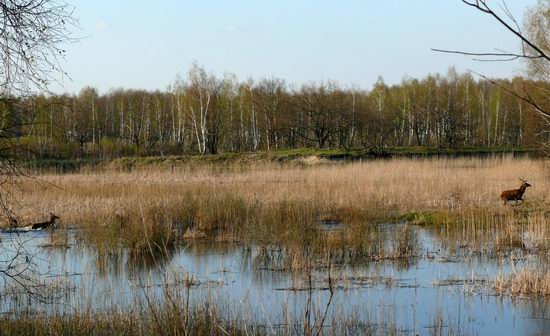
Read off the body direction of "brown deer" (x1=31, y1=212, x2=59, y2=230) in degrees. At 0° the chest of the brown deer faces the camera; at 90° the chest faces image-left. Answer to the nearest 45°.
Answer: approximately 270°
